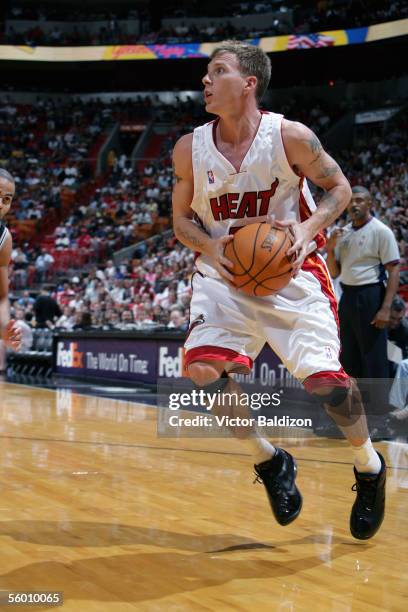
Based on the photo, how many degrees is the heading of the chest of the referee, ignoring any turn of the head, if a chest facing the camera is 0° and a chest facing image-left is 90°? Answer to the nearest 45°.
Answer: approximately 45°

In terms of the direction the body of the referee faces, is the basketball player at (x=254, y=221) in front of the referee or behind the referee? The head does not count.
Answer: in front

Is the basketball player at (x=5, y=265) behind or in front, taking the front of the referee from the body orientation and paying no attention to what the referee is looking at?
in front

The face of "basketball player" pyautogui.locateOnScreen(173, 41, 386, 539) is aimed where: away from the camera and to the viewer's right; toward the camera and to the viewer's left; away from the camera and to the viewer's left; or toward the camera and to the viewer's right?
toward the camera and to the viewer's left
